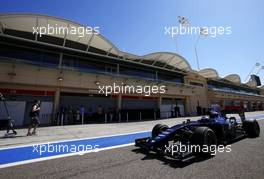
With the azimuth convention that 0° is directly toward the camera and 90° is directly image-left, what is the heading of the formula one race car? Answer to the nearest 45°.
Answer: approximately 45°
